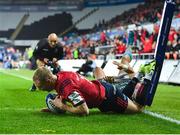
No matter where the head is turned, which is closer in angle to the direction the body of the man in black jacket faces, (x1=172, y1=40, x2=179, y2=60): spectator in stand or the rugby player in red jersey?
the rugby player in red jersey

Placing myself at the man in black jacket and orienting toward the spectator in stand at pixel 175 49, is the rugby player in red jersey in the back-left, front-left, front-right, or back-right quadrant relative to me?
back-right

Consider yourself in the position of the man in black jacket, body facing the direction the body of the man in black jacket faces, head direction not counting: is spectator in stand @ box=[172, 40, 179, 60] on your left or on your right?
on your left

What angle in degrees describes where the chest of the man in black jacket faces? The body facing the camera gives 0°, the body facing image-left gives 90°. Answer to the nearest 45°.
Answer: approximately 315°

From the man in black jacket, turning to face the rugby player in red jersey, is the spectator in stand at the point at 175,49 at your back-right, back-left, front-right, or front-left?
back-left
